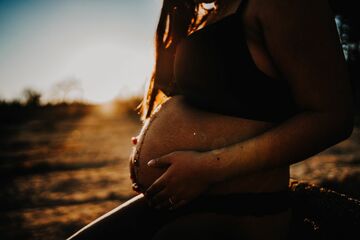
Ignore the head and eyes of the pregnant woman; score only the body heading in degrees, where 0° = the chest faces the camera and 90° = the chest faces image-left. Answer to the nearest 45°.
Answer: approximately 90°
